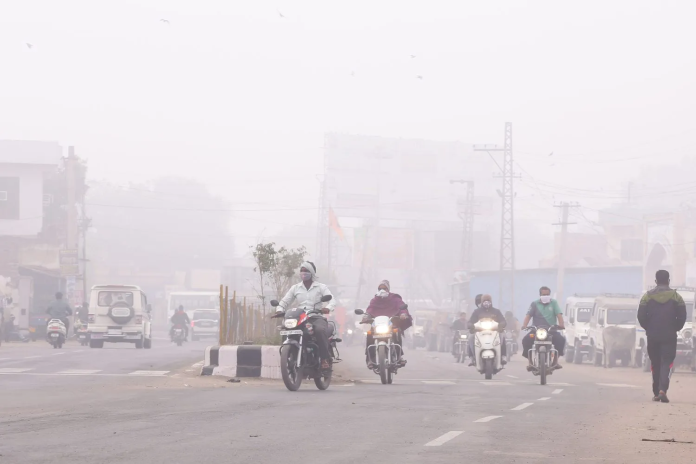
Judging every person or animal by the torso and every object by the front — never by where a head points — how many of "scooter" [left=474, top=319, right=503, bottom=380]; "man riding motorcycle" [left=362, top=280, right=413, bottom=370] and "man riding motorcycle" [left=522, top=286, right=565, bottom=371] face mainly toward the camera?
3

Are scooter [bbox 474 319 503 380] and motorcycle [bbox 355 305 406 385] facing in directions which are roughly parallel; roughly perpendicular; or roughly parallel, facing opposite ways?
roughly parallel

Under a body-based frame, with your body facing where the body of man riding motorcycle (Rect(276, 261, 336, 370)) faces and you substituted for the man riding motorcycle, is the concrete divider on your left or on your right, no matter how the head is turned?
on your right

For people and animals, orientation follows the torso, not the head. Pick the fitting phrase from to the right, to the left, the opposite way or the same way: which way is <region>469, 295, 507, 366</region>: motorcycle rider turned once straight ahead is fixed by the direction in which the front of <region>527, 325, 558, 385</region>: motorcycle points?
the same way

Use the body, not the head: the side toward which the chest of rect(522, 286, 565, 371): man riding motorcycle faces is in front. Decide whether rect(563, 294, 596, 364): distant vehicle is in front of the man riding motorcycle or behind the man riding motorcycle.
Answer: behind

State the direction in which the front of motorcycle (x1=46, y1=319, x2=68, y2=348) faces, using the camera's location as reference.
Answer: facing away from the viewer

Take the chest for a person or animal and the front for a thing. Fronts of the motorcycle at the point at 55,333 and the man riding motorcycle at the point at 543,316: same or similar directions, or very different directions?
very different directions

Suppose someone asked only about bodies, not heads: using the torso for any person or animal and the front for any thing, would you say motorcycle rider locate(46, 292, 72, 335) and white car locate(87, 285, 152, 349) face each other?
no

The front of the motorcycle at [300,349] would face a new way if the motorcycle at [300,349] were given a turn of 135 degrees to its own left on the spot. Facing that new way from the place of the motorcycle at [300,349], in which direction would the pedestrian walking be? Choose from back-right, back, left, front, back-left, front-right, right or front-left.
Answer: front

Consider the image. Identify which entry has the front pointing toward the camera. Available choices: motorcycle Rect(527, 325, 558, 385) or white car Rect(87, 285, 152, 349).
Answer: the motorcycle

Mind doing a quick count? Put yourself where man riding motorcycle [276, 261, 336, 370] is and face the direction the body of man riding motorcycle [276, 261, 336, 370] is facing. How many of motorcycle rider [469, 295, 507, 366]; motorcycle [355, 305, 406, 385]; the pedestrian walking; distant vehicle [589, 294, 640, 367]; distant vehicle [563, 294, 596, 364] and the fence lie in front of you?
0

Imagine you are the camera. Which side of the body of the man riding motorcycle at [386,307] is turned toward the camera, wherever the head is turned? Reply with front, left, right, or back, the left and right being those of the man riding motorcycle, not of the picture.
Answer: front

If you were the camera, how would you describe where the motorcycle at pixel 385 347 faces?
facing the viewer
